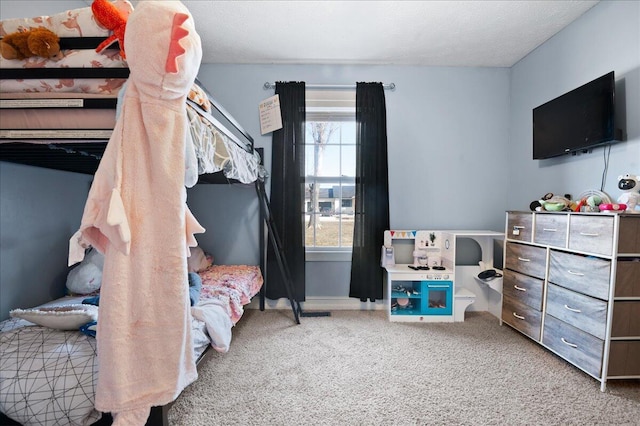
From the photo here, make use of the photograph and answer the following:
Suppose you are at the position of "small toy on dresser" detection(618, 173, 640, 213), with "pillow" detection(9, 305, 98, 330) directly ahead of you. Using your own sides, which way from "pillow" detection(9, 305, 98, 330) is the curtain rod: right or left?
right

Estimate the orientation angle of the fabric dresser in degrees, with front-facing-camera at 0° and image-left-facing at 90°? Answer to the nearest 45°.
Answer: approximately 45°

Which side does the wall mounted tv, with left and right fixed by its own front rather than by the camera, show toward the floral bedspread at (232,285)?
front

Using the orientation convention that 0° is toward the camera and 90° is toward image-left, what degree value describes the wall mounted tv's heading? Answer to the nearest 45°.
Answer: approximately 45°

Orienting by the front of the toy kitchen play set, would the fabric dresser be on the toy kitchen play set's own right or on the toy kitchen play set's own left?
on the toy kitchen play set's own left

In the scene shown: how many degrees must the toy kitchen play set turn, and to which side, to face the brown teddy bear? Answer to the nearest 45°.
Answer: approximately 45° to its right

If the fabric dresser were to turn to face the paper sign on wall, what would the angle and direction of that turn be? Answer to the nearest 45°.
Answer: approximately 45° to its right

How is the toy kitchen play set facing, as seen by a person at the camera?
facing the viewer

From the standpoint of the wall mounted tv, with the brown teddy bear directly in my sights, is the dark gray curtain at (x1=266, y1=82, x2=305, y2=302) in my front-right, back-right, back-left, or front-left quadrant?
front-right

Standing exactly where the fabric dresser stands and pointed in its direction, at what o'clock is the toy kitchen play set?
The toy kitchen play set is roughly at 2 o'clock from the fabric dresser.

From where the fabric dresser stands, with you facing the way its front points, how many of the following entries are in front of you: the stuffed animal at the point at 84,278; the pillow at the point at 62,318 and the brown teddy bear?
3
